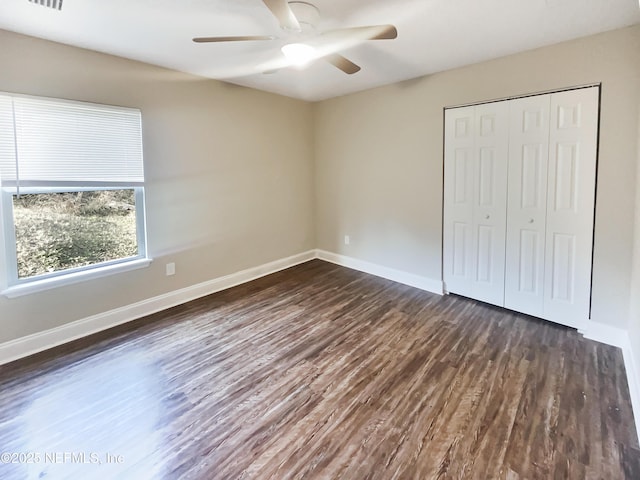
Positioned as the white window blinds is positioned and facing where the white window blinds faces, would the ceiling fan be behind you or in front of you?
in front

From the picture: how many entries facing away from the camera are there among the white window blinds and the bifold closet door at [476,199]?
0

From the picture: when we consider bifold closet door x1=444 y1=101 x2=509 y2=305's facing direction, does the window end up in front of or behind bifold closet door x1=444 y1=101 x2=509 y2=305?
in front

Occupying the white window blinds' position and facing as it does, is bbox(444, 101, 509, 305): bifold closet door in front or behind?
in front

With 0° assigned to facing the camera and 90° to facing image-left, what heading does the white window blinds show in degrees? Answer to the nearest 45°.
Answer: approximately 315°

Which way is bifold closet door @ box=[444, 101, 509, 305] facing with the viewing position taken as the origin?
facing the viewer and to the left of the viewer

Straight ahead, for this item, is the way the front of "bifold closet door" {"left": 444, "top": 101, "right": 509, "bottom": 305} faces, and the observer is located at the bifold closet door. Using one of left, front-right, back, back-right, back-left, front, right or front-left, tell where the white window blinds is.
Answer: front

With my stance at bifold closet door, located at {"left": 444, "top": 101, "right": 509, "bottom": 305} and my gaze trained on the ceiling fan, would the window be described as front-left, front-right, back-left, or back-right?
front-right
